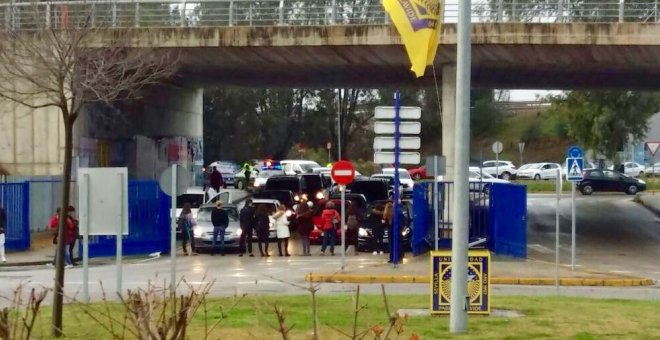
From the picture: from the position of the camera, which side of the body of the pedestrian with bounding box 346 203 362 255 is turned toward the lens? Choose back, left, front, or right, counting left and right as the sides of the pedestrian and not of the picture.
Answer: back

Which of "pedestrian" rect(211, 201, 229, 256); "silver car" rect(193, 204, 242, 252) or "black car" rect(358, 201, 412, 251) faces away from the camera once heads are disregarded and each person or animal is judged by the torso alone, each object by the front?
the pedestrian

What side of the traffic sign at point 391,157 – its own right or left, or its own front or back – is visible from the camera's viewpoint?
back

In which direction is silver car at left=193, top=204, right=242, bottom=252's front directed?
toward the camera

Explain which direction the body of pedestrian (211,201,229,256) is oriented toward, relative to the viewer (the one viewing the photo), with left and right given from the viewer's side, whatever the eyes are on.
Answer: facing away from the viewer

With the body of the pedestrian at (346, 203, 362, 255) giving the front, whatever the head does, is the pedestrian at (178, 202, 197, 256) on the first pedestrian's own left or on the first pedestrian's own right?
on the first pedestrian's own left

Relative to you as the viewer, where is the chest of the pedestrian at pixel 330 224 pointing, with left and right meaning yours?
facing away from the viewer

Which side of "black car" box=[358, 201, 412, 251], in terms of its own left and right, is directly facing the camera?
front

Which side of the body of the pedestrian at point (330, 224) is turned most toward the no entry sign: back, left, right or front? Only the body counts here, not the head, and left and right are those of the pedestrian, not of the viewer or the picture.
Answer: back

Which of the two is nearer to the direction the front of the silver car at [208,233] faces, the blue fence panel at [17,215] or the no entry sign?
the no entry sign

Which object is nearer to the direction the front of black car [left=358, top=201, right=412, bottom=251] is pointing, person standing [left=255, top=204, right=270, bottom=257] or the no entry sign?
the no entry sign

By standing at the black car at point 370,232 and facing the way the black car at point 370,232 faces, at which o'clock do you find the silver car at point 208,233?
The silver car is roughly at 3 o'clock from the black car.

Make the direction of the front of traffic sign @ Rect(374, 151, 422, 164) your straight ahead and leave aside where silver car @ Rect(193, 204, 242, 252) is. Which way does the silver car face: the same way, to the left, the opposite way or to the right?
the opposite way

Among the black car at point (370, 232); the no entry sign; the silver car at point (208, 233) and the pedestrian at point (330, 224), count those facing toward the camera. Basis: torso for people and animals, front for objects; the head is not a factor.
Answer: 3
